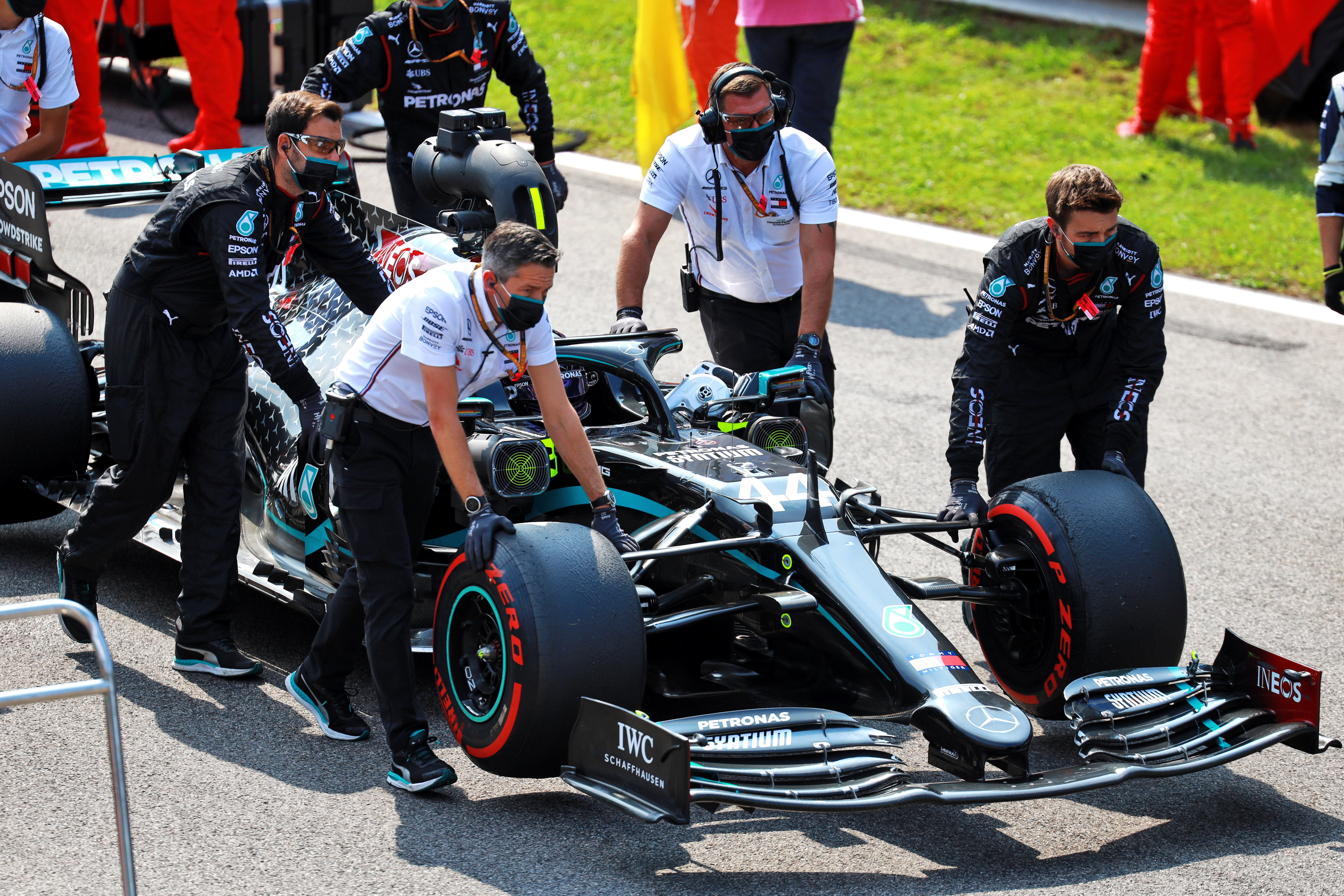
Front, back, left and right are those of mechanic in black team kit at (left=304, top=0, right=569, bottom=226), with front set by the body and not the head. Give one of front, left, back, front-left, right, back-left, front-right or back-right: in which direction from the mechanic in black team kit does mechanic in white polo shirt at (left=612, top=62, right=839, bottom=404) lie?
front-left

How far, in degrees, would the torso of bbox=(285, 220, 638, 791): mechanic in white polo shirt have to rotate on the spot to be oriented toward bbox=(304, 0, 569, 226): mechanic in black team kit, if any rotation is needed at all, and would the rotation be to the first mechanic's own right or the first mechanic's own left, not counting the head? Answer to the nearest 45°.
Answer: approximately 135° to the first mechanic's own left

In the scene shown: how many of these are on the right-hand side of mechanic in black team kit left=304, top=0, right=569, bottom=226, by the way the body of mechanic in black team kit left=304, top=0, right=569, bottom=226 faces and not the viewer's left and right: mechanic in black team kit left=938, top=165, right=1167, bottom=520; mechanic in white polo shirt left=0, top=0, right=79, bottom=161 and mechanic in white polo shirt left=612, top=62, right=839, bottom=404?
1

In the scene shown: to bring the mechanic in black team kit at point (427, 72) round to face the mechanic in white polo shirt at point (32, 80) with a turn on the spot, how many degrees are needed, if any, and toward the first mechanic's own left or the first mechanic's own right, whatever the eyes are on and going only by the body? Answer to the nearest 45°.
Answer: approximately 90° to the first mechanic's own right

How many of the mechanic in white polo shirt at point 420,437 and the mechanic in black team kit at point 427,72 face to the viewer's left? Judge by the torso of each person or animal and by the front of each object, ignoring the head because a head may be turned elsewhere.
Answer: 0

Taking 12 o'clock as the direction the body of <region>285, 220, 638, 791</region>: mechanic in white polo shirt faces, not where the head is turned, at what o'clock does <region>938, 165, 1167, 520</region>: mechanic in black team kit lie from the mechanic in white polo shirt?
The mechanic in black team kit is roughly at 10 o'clock from the mechanic in white polo shirt.

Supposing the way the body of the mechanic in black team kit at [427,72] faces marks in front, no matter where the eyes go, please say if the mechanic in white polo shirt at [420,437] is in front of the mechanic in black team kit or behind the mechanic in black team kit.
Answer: in front

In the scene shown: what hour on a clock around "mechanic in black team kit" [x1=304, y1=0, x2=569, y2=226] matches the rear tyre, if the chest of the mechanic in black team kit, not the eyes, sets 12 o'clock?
The rear tyre is roughly at 1 o'clock from the mechanic in black team kit.

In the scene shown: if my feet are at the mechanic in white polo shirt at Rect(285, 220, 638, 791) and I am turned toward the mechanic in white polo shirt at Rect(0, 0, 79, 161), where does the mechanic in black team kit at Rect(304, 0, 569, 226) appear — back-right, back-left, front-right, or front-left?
front-right

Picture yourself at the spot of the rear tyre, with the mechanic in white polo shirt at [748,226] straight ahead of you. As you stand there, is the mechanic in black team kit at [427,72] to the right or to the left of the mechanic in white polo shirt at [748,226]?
left

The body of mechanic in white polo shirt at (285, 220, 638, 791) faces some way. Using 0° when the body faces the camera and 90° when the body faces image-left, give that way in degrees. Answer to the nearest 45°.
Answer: approximately 315°

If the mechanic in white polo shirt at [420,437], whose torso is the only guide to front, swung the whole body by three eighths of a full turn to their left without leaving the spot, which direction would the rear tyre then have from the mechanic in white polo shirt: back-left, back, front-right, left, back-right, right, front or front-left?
front-left

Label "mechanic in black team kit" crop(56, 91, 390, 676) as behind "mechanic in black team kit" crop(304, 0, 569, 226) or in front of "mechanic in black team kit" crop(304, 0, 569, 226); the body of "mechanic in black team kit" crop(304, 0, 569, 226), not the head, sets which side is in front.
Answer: in front

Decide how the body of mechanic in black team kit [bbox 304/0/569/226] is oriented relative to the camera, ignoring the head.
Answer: toward the camera
